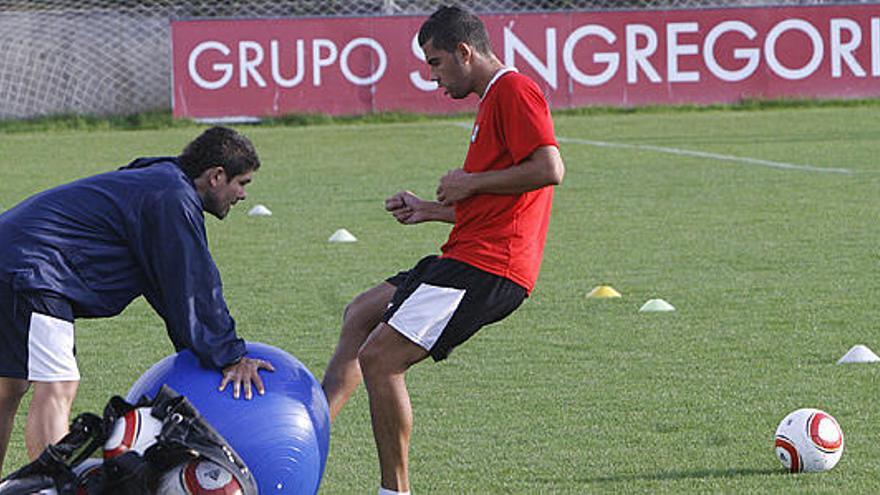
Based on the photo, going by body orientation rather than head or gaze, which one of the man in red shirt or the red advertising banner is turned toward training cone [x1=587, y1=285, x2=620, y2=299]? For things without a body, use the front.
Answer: the red advertising banner

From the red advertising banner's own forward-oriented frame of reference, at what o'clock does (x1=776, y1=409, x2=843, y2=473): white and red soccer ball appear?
The white and red soccer ball is roughly at 12 o'clock from the red advertising banner.

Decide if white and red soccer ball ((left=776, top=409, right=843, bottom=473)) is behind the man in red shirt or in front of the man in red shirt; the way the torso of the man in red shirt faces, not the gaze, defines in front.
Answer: behind

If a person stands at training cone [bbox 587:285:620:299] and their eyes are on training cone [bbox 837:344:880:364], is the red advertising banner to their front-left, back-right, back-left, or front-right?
back-left

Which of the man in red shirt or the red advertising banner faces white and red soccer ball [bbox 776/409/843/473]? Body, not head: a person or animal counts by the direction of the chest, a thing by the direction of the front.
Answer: the red advertising banner

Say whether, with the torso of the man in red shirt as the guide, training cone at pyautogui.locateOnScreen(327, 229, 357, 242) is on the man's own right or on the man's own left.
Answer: on the man's own right

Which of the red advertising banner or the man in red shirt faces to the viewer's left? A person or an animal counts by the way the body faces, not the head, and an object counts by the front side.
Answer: the man in red shirt

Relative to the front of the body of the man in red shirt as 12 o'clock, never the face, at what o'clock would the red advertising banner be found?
The red advertising banner is roughly at 3 o'clock from the man in red shirt.

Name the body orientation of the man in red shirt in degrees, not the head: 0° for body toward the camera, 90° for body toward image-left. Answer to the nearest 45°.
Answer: approximately 90°

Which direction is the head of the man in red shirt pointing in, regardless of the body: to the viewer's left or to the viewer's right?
to the viewer's left

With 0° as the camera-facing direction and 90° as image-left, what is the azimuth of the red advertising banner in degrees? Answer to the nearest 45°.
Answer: approximately 0°

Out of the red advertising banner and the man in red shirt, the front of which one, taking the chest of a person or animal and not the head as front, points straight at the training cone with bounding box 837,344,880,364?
the red advertising banner

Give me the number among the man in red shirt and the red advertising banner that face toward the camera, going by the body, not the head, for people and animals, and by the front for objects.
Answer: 1

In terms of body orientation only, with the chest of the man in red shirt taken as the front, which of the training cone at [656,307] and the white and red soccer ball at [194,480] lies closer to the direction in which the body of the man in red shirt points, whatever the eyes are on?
the white and red soccer ball

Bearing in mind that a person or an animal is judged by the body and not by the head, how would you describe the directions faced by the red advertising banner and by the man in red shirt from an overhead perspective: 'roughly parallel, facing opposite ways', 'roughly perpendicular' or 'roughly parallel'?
roughly perpendicular
